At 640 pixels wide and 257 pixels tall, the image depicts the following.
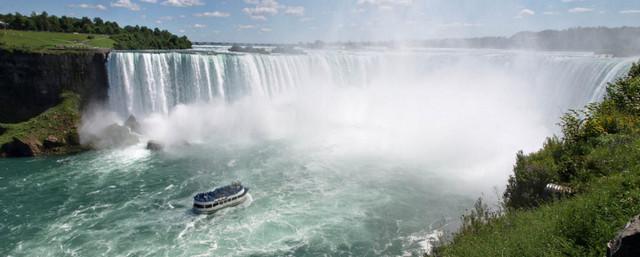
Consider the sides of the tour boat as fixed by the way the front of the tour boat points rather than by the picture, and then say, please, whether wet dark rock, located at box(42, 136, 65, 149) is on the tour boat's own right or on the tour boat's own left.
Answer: on the tour boat's own left

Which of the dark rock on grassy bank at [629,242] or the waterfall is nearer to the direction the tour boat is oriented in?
the waterfall

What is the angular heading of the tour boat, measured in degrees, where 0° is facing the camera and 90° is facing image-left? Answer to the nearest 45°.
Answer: approximately 225°

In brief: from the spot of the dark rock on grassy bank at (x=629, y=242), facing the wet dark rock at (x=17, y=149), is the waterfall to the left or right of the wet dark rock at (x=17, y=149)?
right

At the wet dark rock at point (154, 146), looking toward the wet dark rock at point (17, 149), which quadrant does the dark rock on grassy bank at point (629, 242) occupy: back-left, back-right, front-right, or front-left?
back-left

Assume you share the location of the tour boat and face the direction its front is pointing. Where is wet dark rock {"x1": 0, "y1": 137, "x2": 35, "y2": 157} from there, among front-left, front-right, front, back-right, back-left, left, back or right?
left

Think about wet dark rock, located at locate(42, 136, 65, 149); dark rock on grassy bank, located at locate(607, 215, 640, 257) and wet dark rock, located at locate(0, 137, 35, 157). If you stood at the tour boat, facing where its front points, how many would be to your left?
2

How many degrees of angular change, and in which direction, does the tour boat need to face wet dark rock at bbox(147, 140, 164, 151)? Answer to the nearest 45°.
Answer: approximately 45° to its left
